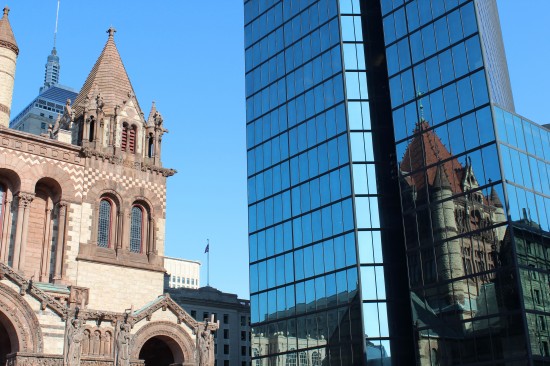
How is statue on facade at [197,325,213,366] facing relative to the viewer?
toward the camera
